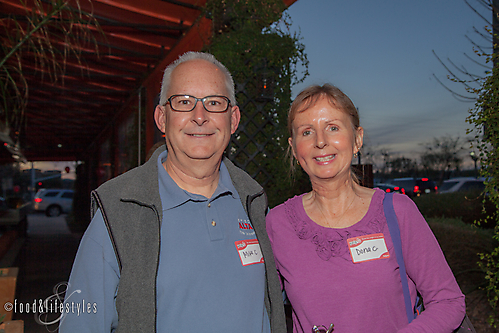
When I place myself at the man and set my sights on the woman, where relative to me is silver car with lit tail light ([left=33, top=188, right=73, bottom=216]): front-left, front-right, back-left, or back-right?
back-left

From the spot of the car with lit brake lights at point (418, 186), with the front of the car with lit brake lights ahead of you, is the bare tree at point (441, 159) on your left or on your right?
on your right

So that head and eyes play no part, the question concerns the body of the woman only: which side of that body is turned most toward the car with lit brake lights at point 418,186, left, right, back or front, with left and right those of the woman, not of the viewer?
back

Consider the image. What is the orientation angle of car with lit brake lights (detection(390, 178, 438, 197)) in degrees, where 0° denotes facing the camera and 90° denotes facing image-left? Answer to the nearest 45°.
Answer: approximately 135°

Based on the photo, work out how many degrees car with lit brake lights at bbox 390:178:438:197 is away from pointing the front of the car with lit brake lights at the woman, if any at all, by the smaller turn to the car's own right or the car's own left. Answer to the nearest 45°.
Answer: approximately 135° to the car's own left

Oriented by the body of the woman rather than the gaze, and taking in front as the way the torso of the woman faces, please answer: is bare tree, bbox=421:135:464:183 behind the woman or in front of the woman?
behind

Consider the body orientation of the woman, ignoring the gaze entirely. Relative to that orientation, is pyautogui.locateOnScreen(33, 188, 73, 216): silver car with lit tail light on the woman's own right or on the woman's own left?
on the woman's own right

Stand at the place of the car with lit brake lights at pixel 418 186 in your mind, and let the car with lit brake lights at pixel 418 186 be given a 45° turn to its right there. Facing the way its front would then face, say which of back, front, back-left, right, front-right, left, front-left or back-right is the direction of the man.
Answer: back
